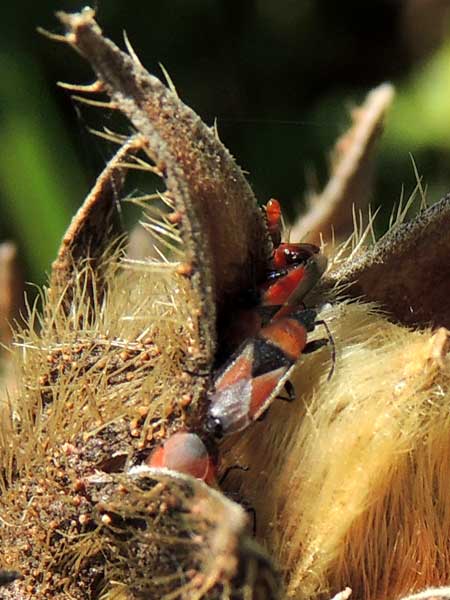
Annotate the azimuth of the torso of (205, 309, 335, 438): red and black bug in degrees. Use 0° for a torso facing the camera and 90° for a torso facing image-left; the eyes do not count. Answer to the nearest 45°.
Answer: approximately 225°
